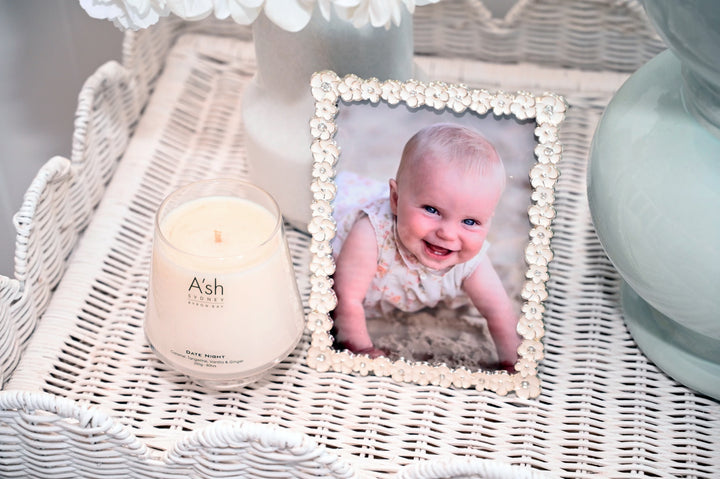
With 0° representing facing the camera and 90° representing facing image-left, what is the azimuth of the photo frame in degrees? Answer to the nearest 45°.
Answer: approximately 0°
